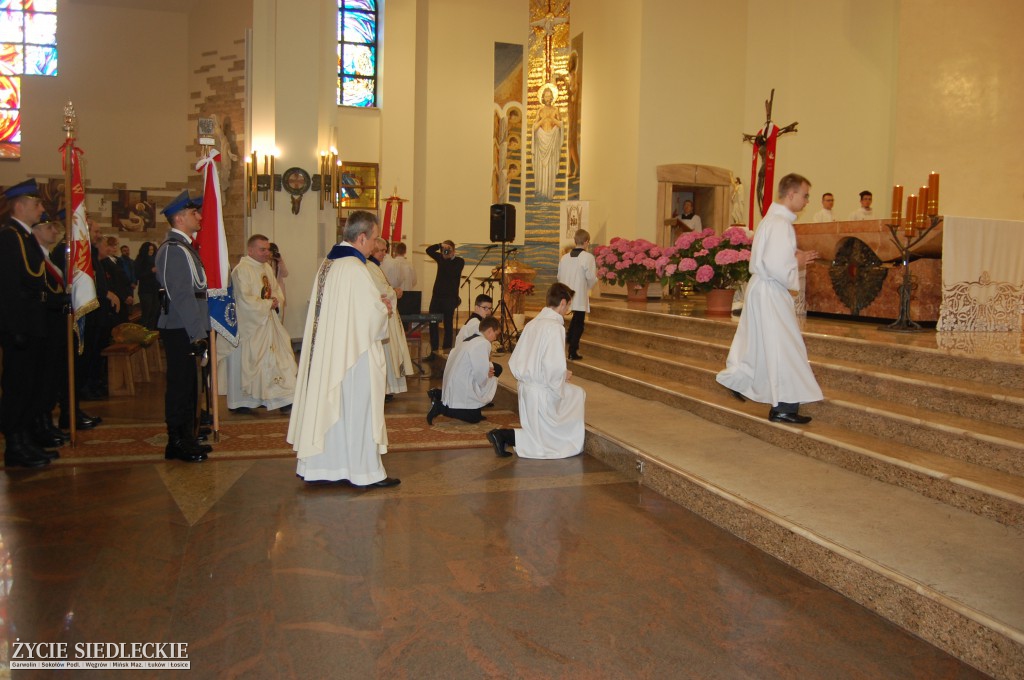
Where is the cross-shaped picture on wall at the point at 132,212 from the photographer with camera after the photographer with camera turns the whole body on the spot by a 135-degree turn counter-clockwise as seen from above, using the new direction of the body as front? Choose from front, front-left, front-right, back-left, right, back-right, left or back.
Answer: left

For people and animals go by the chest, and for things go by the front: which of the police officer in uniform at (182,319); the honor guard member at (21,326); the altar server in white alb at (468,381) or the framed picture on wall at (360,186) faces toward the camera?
the framed picture on wall

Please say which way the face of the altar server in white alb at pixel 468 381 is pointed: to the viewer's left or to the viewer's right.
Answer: to the viewer's right

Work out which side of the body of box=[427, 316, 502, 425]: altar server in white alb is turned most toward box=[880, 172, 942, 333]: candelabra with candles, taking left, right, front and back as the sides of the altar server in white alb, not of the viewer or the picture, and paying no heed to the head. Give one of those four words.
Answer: front

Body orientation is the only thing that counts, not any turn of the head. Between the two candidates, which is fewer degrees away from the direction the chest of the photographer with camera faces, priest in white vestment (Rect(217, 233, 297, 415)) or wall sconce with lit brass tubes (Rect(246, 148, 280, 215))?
the priest in white vestment

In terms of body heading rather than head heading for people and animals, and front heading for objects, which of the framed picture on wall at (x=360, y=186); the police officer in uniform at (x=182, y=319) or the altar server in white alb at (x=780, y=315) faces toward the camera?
the framed picture on wall

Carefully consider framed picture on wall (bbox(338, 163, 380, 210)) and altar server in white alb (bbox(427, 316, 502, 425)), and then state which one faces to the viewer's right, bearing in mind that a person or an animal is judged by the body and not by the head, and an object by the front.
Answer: the altar server in white alb

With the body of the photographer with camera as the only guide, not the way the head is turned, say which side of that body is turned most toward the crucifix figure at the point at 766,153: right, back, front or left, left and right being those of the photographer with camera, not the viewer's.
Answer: left

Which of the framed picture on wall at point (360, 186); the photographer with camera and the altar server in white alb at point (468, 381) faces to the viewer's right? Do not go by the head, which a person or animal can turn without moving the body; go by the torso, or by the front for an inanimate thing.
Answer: the altar server in white alb

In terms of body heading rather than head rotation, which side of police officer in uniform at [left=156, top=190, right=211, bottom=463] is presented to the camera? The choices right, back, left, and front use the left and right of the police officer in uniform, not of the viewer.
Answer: right

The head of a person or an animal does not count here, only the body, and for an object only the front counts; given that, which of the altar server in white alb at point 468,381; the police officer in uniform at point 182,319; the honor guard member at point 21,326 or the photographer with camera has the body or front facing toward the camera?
the photographer with camera

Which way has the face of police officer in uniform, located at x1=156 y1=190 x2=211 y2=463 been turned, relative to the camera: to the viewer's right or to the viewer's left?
to the viewer's right

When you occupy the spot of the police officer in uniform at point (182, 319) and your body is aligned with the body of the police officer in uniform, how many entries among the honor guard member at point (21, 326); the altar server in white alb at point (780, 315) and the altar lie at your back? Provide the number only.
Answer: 1

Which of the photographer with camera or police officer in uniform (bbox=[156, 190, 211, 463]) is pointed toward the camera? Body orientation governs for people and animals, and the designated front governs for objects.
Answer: the photographer with camera

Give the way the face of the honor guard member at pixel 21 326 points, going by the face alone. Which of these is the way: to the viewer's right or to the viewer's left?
to the viewer's right
